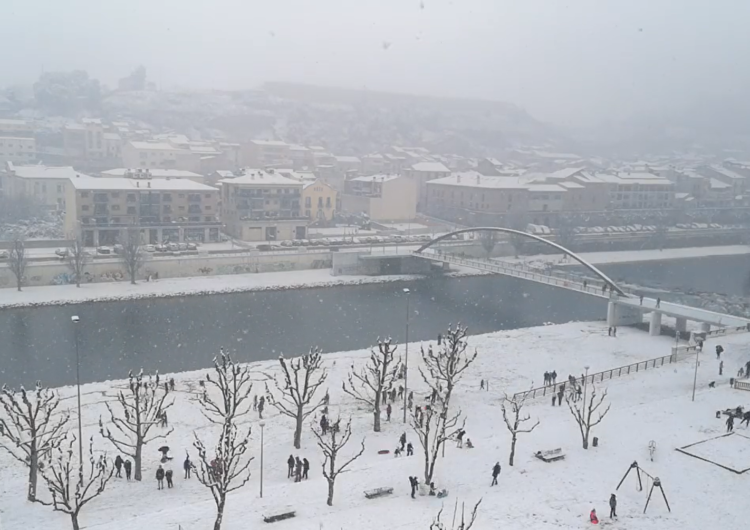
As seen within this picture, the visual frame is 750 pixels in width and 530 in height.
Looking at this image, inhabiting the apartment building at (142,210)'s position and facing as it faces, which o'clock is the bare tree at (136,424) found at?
The bare tree is roughly at 12 o'clock from the apartment building.

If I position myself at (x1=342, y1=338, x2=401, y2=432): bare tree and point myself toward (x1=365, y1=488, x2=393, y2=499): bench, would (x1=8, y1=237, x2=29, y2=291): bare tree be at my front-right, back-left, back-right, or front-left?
back-right

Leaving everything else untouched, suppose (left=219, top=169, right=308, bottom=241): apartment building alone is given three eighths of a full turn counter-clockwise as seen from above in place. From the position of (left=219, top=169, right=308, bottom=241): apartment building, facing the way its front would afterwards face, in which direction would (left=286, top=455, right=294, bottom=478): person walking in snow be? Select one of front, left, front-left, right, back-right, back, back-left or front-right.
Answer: back-right

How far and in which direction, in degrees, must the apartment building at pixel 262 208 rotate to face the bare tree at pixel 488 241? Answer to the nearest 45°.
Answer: approximately 90° to its left

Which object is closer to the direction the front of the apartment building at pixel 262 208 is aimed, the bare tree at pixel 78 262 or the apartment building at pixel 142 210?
the bare tree

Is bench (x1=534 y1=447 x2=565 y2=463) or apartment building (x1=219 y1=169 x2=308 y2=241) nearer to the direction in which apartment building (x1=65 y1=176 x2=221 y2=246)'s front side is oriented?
the bench

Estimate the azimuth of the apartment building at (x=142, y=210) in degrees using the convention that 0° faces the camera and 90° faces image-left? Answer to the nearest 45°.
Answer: approximately 0°

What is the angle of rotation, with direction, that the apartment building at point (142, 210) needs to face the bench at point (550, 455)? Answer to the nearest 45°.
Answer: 0° — it already faces it

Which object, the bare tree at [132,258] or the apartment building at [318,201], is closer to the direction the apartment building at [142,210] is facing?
the bare tree

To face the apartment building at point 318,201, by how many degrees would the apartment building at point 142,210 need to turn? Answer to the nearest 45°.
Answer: approximately 135° to its left

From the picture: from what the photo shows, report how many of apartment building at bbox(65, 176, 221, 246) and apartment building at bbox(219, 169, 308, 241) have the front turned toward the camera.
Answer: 2

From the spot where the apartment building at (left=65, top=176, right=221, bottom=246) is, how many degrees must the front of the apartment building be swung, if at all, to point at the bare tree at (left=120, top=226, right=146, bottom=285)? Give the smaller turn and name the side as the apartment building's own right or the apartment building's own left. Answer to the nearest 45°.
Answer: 0° — it already faces it

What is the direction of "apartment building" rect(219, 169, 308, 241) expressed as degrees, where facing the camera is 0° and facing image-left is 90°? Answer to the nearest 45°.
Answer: approximately 0°

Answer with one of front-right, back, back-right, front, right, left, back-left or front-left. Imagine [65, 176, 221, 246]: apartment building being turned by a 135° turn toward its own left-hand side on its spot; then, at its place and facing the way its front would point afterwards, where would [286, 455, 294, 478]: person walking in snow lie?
back-right

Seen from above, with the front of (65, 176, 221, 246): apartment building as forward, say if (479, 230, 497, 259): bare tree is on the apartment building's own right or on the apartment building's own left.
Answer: on the apartment building's own left

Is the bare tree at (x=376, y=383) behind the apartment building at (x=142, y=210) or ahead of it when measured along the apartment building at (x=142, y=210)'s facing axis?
ahead

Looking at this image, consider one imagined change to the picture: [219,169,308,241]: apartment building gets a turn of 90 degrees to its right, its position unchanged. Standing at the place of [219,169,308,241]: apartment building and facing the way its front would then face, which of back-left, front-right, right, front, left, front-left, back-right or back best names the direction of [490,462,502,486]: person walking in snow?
left
